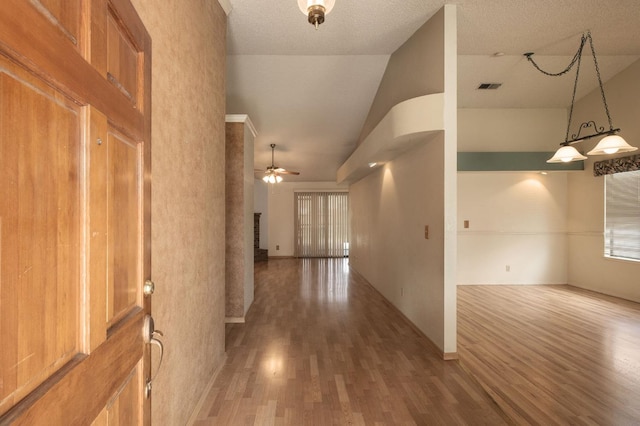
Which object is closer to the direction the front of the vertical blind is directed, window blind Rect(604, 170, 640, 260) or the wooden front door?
the wooden front door

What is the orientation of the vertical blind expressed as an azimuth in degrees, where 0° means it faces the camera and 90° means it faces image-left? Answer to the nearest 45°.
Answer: approximately 0°

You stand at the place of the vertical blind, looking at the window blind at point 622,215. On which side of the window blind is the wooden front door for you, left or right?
right

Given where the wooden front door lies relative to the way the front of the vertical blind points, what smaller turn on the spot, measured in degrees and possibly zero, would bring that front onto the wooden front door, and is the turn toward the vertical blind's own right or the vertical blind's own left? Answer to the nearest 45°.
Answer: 0° — it already faces it

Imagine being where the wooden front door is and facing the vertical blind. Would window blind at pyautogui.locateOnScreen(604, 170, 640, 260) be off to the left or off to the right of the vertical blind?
right

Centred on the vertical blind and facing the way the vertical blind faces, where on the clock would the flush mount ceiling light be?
The flush mount ceiling light is roughly at 12 o'clock from the vertical blind.

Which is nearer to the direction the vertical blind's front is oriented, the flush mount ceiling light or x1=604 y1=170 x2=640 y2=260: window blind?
the flush mount ceiling light

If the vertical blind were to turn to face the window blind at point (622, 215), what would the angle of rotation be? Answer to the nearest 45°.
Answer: approximately 45° to its left
